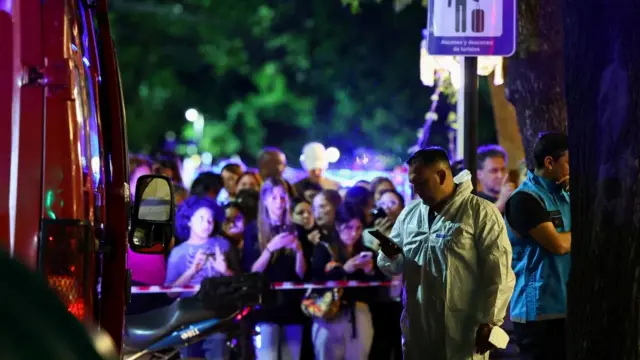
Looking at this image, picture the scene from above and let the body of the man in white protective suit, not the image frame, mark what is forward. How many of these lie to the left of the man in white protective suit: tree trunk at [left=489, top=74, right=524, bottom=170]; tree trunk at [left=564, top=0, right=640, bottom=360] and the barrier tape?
1

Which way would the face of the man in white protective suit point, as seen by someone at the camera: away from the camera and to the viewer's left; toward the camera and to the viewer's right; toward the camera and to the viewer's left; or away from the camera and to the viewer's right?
toward the camera and to the viewer's left

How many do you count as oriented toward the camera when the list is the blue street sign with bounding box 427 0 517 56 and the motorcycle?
1

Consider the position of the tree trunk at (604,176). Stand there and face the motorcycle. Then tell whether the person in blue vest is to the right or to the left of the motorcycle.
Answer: right

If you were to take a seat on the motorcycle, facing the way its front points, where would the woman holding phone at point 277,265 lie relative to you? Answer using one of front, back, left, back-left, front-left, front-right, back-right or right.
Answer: back-right

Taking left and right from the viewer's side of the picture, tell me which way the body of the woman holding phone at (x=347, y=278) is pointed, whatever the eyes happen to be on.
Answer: facing the viewer and to the right of the viewer

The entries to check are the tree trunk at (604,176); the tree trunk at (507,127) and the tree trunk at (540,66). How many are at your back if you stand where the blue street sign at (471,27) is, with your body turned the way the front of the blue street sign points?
2

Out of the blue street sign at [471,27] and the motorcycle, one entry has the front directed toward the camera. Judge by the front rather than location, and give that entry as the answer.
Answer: the blue street sign

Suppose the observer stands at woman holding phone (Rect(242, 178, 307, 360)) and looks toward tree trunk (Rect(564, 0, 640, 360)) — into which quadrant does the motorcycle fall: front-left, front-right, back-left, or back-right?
front-right

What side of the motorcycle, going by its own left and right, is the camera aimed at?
left

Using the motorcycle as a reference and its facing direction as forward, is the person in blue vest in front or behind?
behind

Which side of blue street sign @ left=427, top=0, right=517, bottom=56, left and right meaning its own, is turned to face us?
front
